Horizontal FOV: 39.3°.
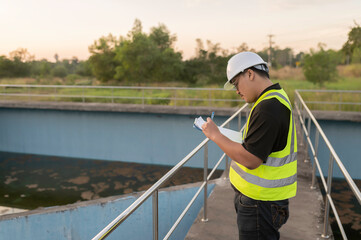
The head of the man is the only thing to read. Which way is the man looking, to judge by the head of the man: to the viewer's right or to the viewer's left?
to the viewer's left

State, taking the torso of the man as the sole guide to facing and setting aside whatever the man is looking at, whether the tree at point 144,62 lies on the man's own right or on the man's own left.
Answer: on the man's own right

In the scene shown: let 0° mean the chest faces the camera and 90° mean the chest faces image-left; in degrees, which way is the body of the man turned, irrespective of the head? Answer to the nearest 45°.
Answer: approximately 90°

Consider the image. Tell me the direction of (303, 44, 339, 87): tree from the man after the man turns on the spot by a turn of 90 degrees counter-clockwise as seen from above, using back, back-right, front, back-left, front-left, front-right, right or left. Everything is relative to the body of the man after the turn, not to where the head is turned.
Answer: back
